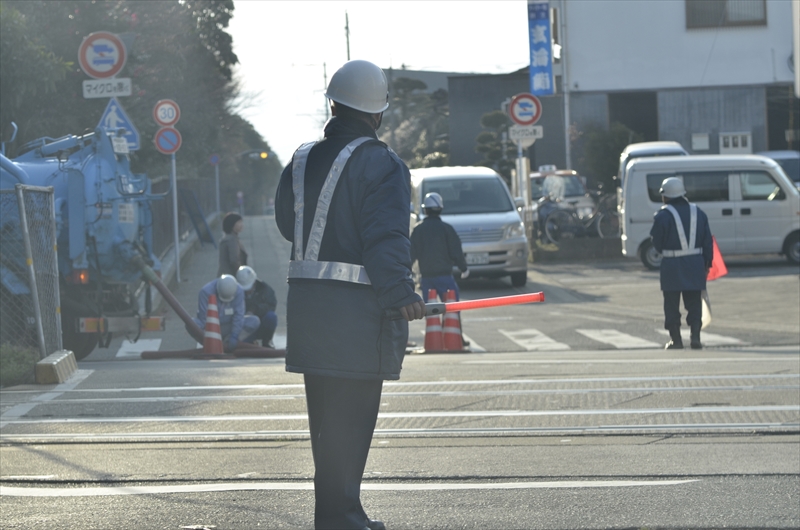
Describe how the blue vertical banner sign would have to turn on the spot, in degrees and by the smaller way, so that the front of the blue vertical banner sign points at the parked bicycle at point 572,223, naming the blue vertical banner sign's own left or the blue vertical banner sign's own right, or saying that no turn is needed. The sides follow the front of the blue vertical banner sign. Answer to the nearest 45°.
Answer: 0° — it already faces it

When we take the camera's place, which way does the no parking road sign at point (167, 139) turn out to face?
facing the viewer

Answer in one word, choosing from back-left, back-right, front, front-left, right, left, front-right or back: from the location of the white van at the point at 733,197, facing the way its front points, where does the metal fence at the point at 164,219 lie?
back

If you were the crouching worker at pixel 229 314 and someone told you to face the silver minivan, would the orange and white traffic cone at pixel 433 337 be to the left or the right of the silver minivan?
right

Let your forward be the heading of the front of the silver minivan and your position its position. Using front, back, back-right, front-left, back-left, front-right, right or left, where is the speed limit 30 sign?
back-right

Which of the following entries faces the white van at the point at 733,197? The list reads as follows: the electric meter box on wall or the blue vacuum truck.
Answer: the electric meter box on wall

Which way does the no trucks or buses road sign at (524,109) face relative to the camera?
toward the camera

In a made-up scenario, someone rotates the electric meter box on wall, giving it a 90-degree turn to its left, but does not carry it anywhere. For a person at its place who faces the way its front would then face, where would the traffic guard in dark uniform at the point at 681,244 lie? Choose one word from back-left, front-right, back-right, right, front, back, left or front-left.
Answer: right

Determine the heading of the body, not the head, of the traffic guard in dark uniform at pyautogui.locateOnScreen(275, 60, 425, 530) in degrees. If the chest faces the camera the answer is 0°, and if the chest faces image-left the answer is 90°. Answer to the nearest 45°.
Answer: approximately 225°

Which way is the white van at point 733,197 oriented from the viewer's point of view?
to the viewer's right

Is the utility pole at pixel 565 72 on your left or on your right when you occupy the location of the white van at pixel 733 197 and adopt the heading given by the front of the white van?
on your left

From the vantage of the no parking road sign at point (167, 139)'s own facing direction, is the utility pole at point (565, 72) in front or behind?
behind

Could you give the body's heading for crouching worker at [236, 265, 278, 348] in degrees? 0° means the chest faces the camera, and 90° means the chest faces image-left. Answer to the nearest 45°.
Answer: approximately 90°
